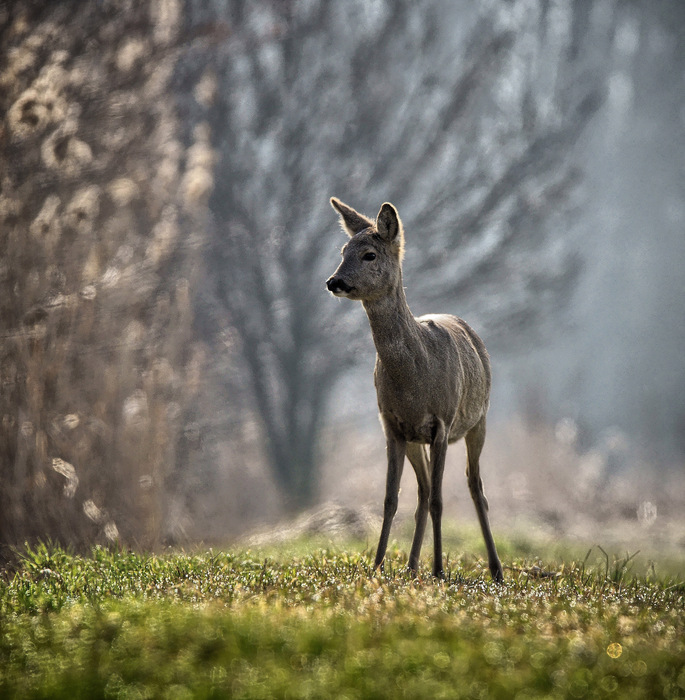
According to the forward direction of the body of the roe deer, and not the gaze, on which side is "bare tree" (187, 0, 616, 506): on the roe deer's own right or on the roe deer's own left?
on the roe deer's own right

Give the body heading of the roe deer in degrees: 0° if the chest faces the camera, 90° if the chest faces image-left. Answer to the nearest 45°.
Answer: approximately 45°
